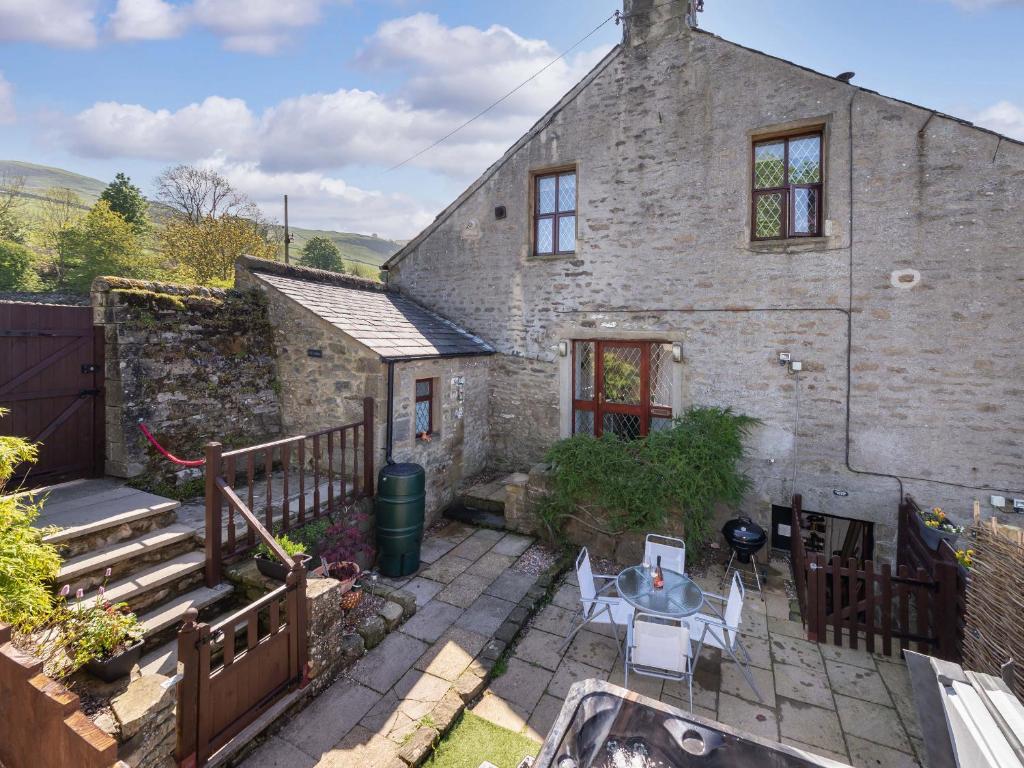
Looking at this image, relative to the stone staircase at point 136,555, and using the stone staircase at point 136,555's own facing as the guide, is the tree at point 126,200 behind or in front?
behind

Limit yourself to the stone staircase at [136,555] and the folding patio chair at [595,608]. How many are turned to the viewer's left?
0

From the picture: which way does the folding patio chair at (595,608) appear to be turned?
to the viewer's right

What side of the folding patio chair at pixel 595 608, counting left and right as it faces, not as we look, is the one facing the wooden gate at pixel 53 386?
back

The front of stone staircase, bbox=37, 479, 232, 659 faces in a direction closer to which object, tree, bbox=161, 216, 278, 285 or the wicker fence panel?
the wicker fence panel

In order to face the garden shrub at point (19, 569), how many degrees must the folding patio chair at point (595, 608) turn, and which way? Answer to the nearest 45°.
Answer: approximately 135° to its right

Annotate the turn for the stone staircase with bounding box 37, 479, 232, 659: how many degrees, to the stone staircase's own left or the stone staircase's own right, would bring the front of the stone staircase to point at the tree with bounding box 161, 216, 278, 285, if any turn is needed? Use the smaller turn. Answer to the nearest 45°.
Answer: approximately 135° to the stone staircase's own left
